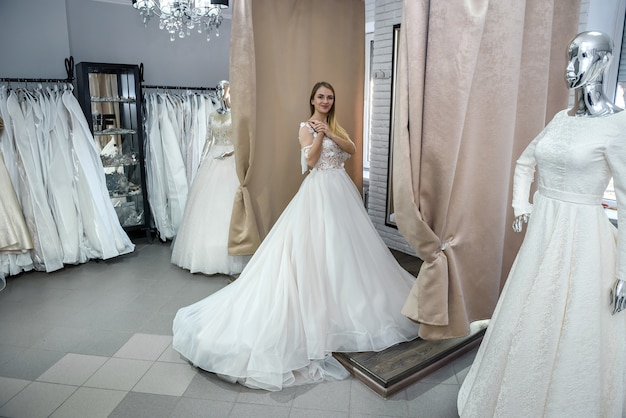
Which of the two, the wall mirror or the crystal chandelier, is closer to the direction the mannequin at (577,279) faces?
the crystal chandelier

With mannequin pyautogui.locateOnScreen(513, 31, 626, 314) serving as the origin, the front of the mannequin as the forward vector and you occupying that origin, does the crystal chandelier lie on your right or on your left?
on your right

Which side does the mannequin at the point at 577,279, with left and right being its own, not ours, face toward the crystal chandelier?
right

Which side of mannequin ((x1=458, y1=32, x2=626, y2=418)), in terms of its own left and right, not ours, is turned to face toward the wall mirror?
right

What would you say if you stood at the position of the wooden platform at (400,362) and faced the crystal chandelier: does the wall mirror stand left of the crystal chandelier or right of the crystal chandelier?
right

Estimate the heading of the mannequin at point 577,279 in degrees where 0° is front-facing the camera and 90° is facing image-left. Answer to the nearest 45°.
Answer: approximately 45°
